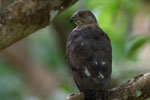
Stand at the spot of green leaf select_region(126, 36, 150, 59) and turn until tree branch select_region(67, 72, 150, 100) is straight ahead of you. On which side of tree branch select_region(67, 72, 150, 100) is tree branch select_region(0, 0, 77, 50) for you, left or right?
right

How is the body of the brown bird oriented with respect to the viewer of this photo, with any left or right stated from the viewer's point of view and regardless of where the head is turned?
facing away from the viewer and to the left of the viewer
